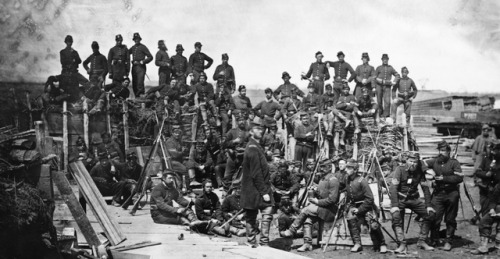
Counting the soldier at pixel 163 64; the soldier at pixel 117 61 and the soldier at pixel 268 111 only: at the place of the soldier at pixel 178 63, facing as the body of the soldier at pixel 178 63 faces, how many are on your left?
1

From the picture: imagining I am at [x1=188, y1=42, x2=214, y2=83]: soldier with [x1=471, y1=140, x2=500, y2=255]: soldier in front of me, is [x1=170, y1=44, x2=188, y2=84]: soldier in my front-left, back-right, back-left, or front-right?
back-right

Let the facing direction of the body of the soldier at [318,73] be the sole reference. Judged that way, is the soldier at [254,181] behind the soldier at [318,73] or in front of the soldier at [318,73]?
in front

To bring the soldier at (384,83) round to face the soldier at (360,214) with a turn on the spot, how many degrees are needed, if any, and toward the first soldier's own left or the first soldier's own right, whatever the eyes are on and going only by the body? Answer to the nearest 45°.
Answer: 0° — they already face them

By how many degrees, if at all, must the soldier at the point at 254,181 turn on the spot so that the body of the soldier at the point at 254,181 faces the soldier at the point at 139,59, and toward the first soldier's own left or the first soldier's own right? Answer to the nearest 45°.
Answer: approximately 180°

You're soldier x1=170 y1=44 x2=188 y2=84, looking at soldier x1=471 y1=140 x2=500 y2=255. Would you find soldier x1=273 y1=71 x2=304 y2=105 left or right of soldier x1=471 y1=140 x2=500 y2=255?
left

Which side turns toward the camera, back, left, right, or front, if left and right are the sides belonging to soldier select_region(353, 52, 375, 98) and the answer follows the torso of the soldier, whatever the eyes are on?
front

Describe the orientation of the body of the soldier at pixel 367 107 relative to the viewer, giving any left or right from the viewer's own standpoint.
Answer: facing the viewer

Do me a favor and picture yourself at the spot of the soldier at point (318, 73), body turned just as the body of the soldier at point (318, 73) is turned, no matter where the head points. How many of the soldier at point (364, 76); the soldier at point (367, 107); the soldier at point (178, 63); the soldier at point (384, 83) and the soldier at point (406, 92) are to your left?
4

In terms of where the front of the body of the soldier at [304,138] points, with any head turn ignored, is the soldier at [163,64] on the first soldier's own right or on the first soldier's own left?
on the first soldier's own right

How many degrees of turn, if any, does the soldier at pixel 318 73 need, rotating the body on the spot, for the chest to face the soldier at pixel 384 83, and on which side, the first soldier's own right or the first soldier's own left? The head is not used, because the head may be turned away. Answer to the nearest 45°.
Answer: approximately 90° to the first soldier's own left

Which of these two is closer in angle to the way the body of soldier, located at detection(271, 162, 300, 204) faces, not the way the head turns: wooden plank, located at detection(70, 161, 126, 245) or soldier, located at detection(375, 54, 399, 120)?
the wooden plank

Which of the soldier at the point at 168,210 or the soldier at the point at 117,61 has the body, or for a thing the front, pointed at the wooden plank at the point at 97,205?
the soldier at the point at 117,61
